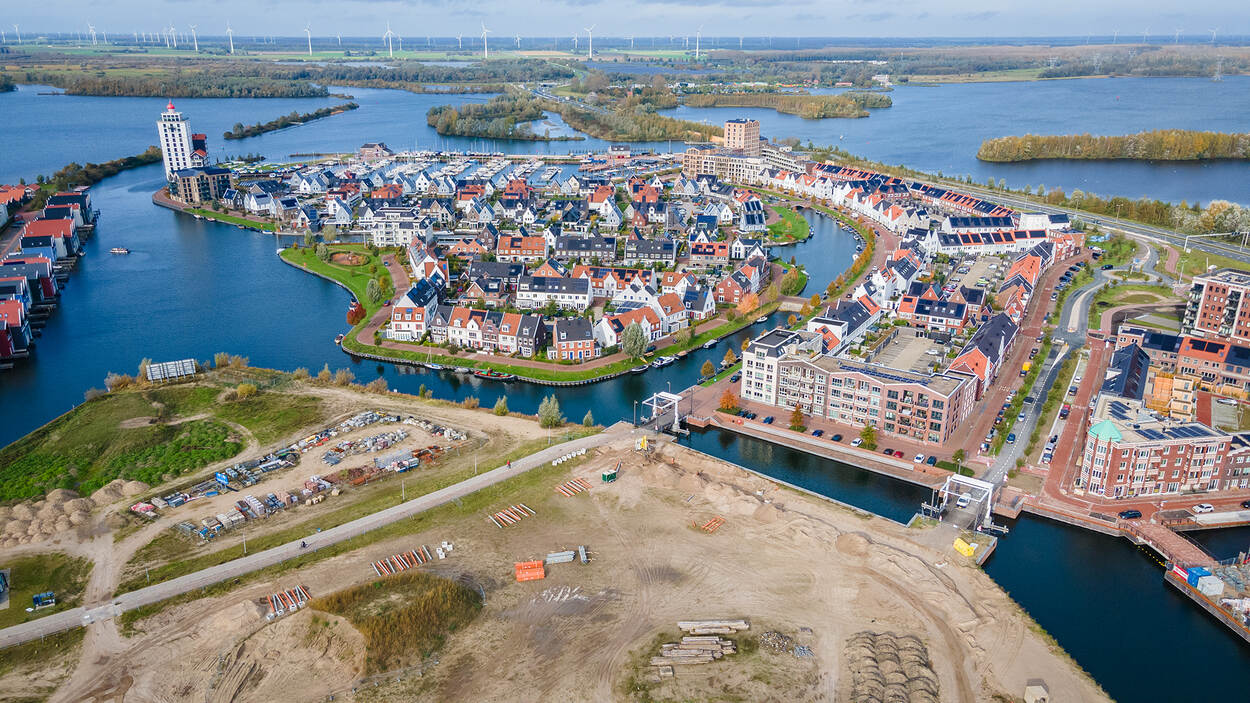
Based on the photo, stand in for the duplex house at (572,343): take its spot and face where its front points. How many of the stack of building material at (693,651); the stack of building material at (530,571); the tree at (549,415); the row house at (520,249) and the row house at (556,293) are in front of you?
3

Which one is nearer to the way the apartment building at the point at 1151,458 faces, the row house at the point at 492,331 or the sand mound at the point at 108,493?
the sand mound

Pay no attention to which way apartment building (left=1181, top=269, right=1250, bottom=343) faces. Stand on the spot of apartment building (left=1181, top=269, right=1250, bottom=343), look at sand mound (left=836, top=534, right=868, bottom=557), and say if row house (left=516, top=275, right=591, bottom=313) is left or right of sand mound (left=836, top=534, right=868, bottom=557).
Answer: right

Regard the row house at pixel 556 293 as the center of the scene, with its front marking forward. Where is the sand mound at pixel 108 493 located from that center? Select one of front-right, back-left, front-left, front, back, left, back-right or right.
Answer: front-right

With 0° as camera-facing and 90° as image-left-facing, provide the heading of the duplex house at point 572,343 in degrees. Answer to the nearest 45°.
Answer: approximately 0°

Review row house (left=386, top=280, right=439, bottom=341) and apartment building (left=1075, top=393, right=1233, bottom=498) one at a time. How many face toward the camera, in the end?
2

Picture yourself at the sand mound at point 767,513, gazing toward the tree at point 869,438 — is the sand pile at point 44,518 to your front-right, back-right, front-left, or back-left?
back-left

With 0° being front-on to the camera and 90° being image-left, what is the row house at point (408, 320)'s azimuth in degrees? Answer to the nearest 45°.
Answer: approximately 0°

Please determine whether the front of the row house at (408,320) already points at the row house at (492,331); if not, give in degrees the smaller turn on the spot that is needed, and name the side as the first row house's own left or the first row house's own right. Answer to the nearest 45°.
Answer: approximately 45° to the first row house's own left

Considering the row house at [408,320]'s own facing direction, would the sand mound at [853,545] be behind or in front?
in front

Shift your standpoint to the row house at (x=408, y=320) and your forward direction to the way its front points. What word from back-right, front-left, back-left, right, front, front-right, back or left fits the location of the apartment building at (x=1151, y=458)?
front-left

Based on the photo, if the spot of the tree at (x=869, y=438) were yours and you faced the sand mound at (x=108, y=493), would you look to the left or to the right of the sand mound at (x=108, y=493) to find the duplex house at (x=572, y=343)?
right

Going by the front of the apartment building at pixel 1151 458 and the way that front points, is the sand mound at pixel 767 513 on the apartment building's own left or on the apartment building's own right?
on the apartment building's own right

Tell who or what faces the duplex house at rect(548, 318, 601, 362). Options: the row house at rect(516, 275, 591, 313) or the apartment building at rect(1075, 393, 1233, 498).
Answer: the row house at rect(516, 275, 591, 313)
